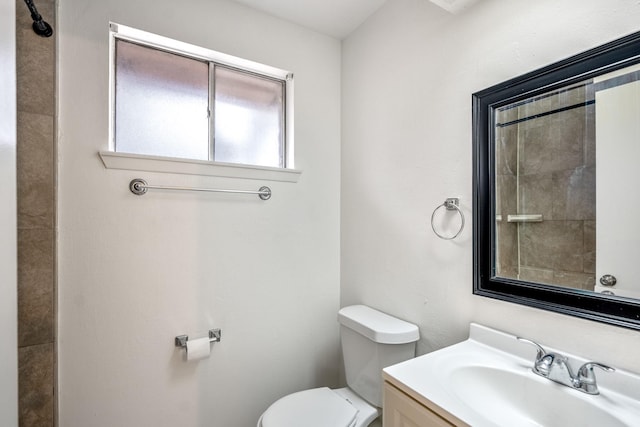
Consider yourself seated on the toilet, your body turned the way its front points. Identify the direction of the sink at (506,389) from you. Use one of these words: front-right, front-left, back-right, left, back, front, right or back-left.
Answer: left

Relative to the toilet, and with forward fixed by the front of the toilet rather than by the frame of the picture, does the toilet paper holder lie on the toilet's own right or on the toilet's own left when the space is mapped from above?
on the toilet's own right

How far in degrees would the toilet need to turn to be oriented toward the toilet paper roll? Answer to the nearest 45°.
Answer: approximately 45° to its right

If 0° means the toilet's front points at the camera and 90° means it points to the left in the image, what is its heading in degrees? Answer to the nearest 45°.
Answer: approximately 45°
